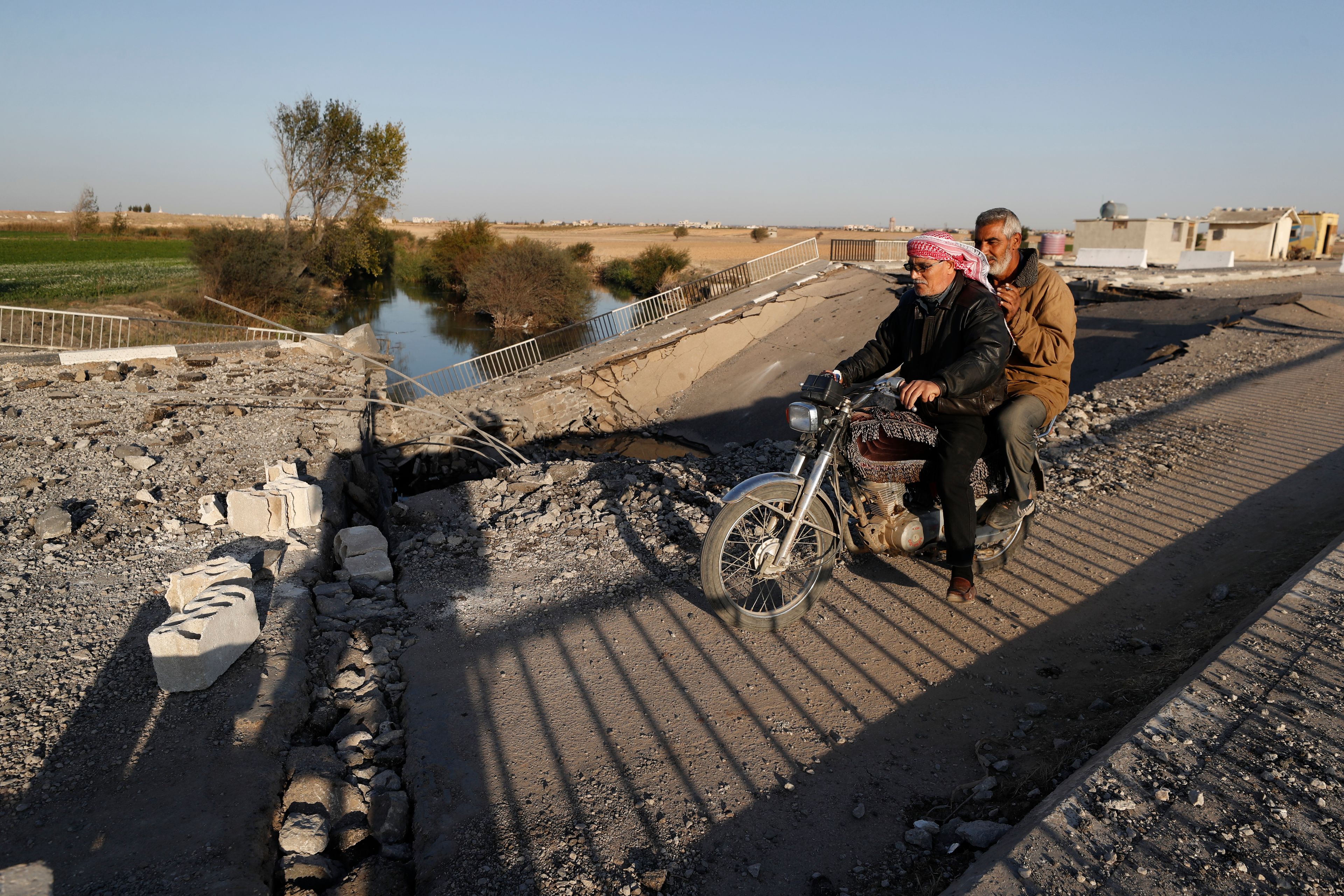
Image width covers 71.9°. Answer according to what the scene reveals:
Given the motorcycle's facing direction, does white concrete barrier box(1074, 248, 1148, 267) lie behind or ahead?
behind

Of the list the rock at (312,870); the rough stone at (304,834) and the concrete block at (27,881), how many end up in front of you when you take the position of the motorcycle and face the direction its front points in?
3

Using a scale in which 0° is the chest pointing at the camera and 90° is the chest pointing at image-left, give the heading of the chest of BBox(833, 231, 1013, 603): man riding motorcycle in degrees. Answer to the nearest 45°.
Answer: approximately 45°

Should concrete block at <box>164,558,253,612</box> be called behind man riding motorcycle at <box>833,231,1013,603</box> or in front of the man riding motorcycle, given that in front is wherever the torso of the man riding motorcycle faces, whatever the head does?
in front

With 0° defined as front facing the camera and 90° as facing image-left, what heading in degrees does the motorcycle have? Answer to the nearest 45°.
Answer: approximately 45°

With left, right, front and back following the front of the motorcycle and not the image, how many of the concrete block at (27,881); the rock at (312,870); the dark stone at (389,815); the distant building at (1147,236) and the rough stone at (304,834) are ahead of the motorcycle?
4

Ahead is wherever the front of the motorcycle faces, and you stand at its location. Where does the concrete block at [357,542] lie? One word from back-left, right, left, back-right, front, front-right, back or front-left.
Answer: front-right

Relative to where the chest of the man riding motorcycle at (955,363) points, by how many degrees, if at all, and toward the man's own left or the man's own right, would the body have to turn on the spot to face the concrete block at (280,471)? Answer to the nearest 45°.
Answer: approximately 45° to the man's own right

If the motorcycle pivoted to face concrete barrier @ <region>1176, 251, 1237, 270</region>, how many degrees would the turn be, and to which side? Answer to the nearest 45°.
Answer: approximately 135° to its right

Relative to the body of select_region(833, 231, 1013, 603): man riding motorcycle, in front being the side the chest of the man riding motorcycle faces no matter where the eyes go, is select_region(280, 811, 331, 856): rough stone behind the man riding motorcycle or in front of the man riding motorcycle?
in front

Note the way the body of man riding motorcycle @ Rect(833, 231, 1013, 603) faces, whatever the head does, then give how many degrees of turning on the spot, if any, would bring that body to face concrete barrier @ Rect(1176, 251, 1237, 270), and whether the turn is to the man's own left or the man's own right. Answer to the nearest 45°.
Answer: approximately 135° to the man's own right

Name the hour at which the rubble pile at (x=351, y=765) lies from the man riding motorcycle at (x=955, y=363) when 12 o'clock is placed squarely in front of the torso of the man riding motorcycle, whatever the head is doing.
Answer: The rubble pile is roughly at 12 o'clock from the man riding motorcycle.

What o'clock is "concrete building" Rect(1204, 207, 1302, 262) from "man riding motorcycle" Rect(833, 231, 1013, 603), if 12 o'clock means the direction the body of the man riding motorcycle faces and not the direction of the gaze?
The concrete building is roughly at 5 o'clock from the man riding motorcycle.

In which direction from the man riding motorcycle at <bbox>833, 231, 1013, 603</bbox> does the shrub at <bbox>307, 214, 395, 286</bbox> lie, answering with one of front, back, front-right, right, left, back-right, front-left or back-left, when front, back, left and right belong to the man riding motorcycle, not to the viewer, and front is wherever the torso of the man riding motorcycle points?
right

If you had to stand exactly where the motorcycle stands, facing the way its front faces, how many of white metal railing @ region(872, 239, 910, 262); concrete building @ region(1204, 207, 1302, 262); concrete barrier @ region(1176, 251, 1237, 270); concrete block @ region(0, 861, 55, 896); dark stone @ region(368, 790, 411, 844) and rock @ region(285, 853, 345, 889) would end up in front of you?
3
